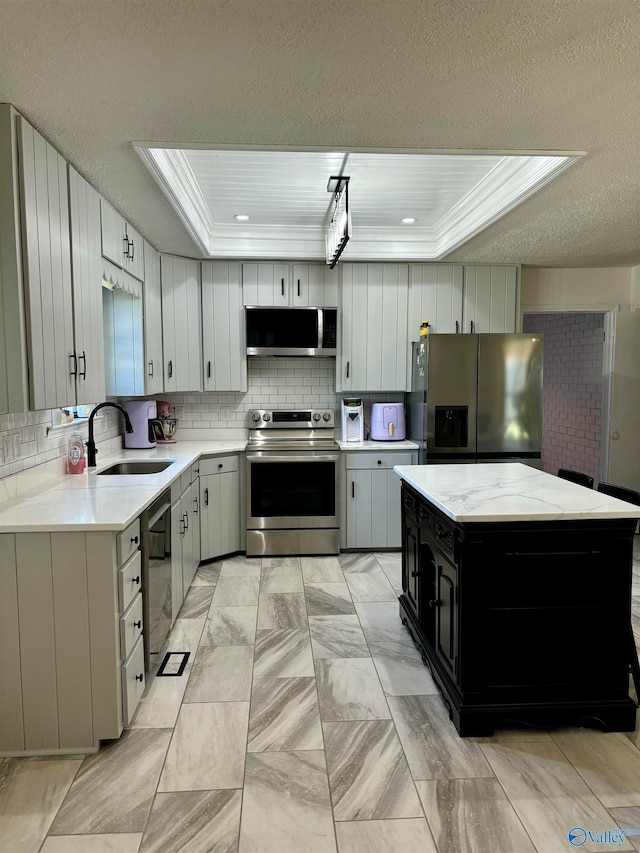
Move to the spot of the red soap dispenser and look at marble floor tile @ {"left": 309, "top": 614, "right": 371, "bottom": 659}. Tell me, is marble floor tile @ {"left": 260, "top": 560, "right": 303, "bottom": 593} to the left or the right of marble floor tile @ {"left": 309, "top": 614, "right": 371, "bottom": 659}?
left

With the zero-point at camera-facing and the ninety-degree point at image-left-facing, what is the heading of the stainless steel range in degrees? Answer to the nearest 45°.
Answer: approximately 0°

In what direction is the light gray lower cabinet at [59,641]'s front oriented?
to the viewer's right

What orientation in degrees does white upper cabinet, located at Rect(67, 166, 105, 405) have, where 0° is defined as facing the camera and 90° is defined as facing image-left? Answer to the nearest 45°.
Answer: approximately 270°

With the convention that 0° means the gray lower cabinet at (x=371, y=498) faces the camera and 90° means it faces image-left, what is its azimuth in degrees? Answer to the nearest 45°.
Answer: approximately 0°

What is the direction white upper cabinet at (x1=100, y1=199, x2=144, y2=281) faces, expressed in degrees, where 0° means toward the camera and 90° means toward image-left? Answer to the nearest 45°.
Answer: approximately 270°

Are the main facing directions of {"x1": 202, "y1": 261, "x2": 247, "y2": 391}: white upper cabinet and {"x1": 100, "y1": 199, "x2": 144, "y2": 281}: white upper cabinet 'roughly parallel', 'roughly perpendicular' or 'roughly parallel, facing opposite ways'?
roughly perpendicular

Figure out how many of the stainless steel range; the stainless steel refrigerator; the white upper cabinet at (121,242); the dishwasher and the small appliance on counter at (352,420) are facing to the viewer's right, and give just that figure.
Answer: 2

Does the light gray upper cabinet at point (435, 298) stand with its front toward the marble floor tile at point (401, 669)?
yes
